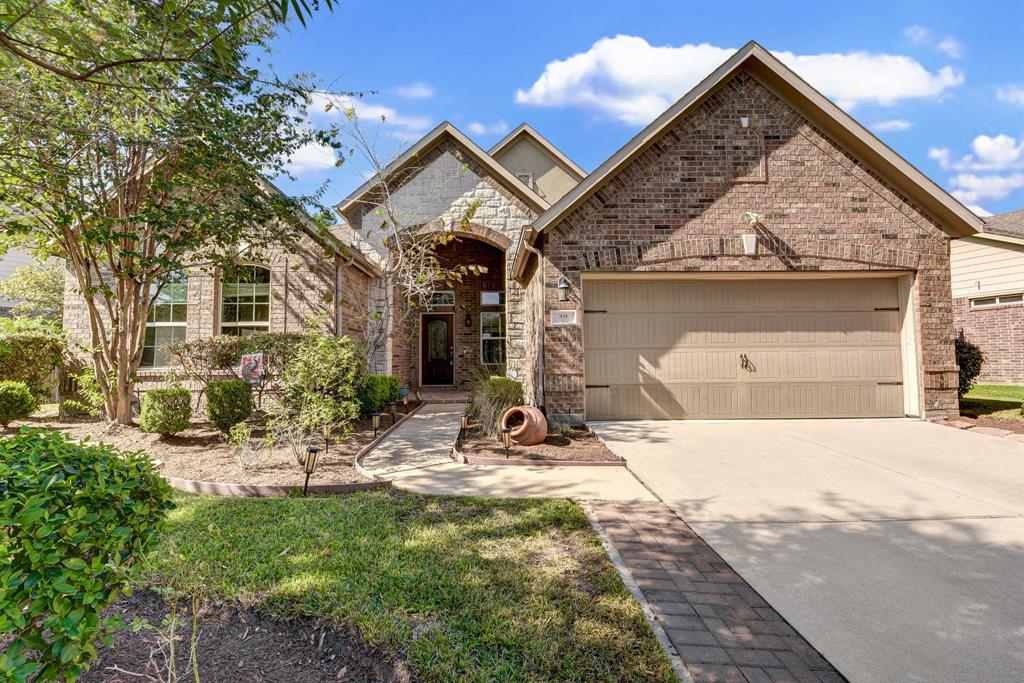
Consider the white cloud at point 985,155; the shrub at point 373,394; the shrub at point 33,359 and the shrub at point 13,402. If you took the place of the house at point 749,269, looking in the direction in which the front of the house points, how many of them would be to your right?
3

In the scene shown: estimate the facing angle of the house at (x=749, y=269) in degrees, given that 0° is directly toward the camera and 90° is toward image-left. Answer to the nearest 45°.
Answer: approximately 0°

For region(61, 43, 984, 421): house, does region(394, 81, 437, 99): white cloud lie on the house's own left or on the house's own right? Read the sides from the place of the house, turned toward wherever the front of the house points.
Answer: on the house's own right

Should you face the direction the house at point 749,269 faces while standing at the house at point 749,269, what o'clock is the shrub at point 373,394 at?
The shrub is roughly at 3 o'clock from the house.

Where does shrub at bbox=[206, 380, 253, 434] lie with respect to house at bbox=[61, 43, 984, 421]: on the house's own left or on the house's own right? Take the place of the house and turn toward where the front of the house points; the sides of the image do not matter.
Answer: on the house's own right

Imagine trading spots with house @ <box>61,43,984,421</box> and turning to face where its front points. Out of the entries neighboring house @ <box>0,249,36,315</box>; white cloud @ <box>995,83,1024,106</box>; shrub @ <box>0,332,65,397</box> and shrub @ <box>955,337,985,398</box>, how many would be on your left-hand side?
2

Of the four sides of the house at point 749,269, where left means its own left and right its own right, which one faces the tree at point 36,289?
right

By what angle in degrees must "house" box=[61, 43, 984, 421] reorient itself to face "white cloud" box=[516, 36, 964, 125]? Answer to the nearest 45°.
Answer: approximately 180°

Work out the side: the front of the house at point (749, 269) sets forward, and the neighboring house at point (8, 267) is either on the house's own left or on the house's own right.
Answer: on the house's own right

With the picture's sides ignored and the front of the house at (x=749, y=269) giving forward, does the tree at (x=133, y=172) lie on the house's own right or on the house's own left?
on the house's own right

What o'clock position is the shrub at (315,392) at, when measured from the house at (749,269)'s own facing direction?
The shrub is roughly at 2 o'clock from the house.

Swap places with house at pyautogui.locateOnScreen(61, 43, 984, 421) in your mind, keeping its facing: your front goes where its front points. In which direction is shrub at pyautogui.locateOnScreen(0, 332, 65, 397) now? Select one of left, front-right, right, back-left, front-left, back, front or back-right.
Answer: right

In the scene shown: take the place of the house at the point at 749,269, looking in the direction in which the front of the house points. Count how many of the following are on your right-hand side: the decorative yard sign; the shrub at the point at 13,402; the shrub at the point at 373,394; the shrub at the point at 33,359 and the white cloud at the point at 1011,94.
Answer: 4
